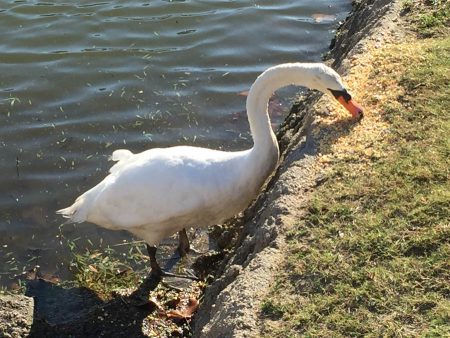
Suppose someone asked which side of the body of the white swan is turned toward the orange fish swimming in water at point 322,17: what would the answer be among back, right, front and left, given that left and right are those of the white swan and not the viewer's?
left

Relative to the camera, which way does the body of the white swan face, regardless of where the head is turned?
to the viewer's right

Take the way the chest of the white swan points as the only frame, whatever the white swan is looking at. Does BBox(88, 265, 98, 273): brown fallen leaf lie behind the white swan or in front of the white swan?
behind
